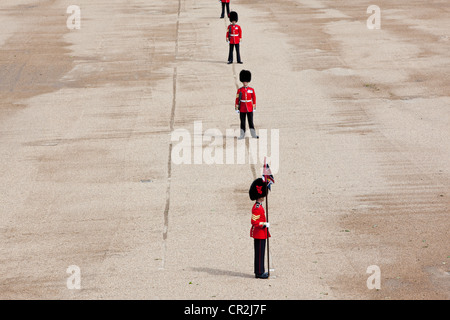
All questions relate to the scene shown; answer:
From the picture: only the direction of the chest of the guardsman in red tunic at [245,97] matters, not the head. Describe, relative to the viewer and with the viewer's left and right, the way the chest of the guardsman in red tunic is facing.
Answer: facing the viewer

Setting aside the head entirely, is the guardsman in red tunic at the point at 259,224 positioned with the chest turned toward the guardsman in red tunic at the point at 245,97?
no

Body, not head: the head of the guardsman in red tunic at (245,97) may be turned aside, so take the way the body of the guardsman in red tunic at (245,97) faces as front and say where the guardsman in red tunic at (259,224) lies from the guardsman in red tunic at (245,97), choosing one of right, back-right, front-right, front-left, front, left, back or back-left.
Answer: front
